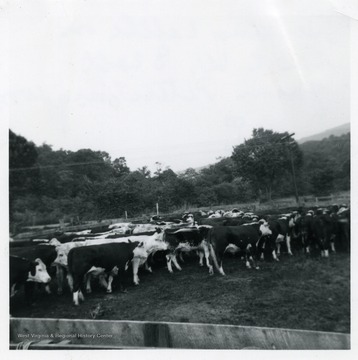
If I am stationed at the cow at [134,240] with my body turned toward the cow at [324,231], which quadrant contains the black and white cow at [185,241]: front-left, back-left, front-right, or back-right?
front-left

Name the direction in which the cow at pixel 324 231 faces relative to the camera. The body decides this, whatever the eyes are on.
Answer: away from the camera

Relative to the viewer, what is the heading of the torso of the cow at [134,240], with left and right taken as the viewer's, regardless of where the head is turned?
facing to the right of the viewer

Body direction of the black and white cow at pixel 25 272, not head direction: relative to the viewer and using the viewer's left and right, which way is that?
facing to the right of the viewer

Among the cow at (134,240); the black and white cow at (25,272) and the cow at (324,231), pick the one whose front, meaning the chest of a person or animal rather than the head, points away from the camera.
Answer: the cow at (324,231)

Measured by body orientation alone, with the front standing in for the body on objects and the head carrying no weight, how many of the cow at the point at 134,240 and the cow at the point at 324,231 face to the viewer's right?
1

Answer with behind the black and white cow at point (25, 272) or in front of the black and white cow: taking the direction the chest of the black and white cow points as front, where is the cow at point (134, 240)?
in front
